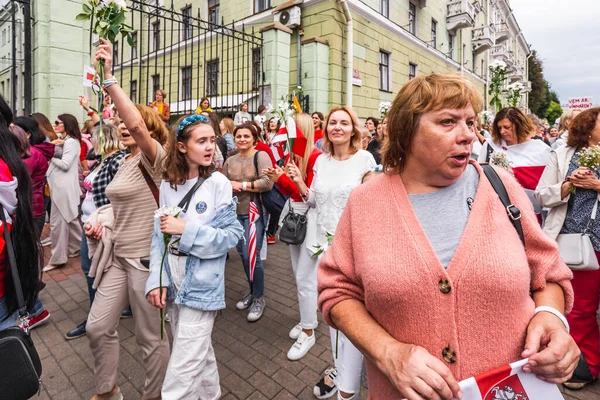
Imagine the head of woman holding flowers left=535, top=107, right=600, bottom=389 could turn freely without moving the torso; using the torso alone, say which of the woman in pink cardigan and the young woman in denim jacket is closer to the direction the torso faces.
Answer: the woman in pink cardigan
